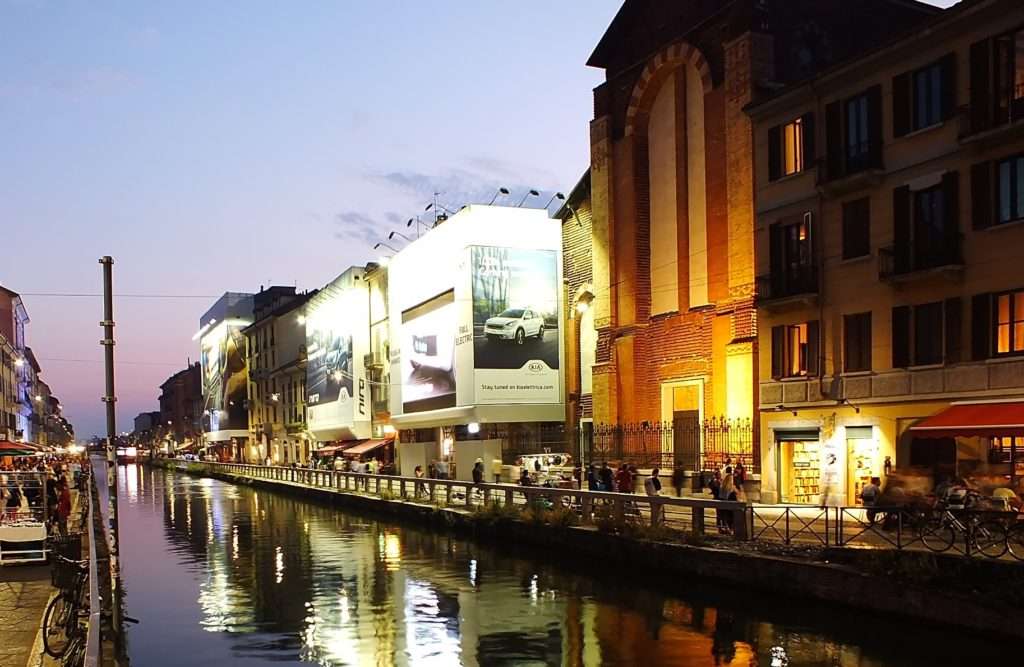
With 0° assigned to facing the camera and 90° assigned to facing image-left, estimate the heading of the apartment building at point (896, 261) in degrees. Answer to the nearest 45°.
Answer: approximately 45°

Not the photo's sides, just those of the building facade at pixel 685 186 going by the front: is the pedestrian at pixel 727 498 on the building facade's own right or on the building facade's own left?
on the building facade's own left
